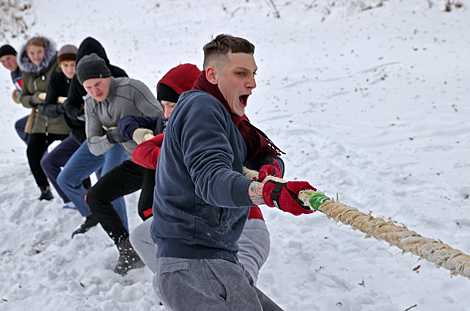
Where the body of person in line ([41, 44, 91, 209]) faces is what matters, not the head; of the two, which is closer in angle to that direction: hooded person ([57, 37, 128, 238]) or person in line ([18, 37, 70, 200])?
the hooded person

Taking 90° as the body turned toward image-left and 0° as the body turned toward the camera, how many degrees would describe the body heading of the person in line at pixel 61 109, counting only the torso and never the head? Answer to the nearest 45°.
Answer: approximately 315°

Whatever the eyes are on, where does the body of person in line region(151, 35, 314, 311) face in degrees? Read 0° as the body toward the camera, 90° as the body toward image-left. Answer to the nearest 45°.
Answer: approximately 270°

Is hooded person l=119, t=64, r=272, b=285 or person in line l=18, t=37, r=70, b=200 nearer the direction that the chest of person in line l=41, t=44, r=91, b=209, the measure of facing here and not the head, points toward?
the hooded person
